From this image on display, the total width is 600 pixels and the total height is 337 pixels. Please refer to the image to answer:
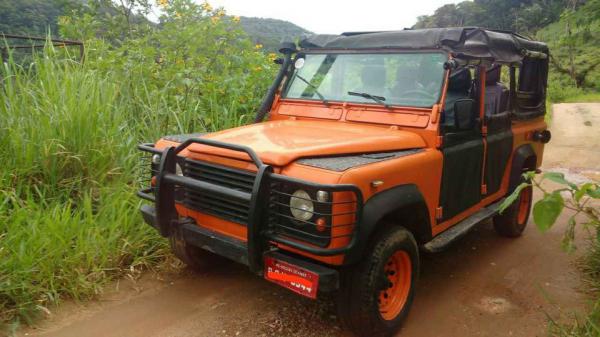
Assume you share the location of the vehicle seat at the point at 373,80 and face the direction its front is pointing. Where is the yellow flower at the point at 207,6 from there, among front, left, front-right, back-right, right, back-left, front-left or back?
right

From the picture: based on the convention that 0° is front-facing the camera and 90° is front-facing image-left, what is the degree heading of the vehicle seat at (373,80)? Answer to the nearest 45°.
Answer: approximately 45°

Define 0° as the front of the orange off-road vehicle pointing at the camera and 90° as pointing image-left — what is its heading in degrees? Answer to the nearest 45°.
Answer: approximately 45°

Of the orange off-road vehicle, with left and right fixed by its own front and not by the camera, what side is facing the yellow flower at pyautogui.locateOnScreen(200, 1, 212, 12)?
right
